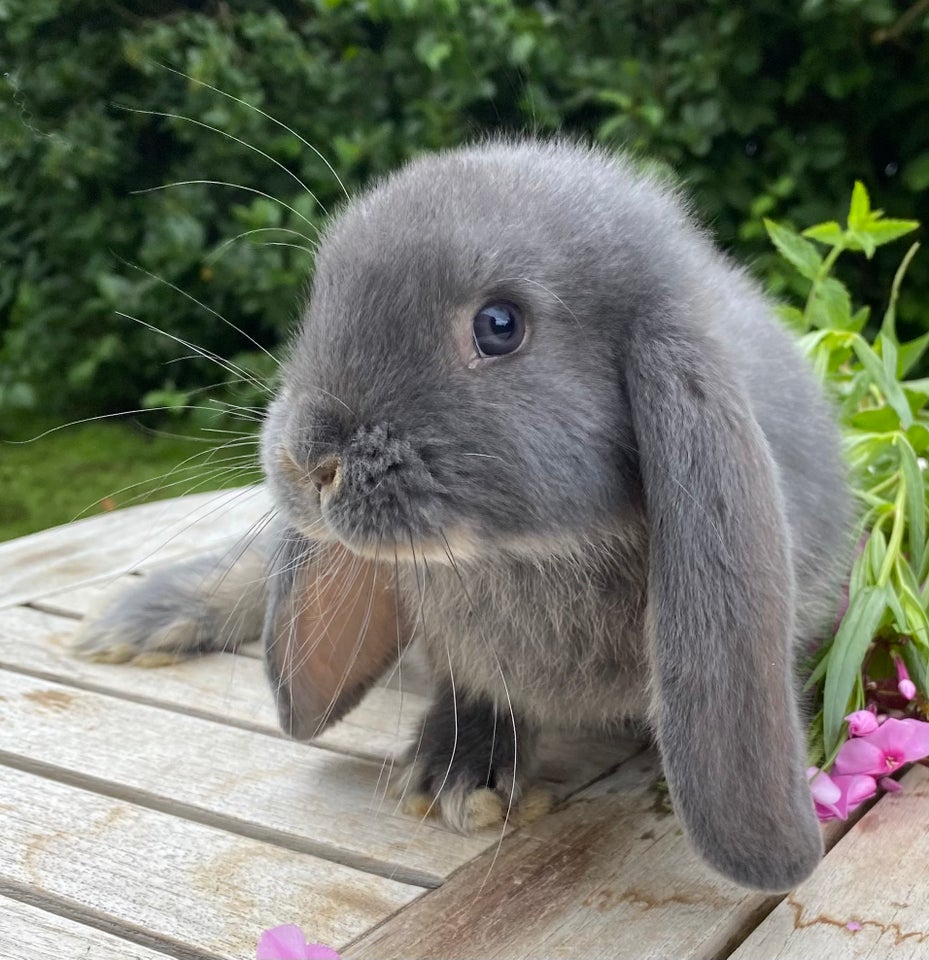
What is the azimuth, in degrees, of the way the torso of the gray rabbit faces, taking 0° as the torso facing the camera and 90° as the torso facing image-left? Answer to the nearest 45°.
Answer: approximately 45°

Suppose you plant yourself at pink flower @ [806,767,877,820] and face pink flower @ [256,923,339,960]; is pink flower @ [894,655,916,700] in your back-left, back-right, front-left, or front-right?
back-right
